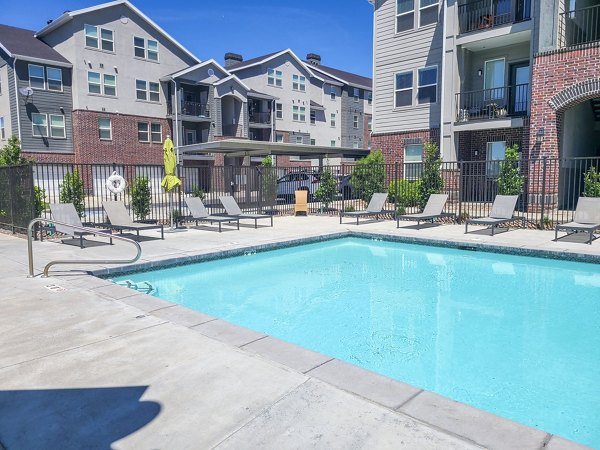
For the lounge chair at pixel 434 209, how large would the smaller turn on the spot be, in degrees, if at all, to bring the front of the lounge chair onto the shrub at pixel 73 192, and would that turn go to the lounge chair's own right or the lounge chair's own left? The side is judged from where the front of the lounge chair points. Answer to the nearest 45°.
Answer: approximately 45° to the lounge chair's own right

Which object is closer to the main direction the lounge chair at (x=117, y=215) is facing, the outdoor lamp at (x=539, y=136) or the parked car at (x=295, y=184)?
the outdoor lamp

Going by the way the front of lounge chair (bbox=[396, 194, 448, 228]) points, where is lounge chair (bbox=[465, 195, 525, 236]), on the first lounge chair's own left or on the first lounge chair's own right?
on the first lounge chair's own left

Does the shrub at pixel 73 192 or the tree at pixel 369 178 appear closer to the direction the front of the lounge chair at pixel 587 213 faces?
the shrub

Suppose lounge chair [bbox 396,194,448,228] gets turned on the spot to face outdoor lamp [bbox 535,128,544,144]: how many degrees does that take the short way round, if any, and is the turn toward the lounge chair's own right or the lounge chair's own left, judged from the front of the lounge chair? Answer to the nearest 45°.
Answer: approximately 180°

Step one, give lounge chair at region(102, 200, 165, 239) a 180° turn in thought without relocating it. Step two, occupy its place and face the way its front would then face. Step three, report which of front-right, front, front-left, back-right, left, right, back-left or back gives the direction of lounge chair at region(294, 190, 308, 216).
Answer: right

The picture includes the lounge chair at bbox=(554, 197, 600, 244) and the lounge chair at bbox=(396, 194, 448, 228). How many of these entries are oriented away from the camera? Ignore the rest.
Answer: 0

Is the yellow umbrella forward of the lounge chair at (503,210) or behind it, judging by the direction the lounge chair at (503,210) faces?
forward

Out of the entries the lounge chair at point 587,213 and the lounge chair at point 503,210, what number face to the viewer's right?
0

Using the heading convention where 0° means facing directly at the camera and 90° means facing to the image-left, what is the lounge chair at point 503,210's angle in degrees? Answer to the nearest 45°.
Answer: approximately 45°

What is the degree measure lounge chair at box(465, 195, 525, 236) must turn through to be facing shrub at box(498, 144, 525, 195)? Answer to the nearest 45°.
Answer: approximately 135° to its right
